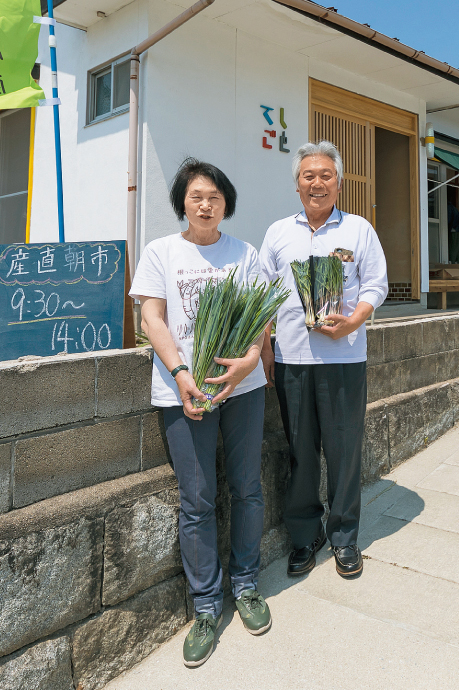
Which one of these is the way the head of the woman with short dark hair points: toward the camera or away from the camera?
toward the camera

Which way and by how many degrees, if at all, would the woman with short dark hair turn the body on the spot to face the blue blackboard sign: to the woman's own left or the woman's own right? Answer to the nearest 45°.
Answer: approximately 135° to the woman's own right

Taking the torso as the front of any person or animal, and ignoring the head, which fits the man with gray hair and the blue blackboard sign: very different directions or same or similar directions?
same or similar directions

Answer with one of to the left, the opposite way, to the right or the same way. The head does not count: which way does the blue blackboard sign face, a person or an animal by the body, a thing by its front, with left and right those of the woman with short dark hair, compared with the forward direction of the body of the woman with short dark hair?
the same way

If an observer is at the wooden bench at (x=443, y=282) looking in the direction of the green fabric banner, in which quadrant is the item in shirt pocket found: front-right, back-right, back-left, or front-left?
front-left

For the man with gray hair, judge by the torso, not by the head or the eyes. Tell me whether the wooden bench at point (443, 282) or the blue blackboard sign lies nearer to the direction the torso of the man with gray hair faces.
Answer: the blue blackboard sign

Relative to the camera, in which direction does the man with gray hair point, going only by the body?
toward the camera

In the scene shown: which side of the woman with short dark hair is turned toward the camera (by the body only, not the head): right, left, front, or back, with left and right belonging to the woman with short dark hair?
front

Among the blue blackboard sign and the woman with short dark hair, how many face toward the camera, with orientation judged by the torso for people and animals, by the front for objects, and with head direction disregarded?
2

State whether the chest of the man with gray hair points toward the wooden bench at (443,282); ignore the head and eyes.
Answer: no

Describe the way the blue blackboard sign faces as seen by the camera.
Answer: facing the viewer

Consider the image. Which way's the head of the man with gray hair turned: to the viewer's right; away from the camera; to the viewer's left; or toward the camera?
toward the camera

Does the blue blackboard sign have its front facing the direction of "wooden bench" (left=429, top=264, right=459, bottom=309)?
no

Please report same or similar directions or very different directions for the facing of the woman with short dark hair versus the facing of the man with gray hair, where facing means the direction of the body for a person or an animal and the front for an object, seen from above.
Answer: same or similar directions
